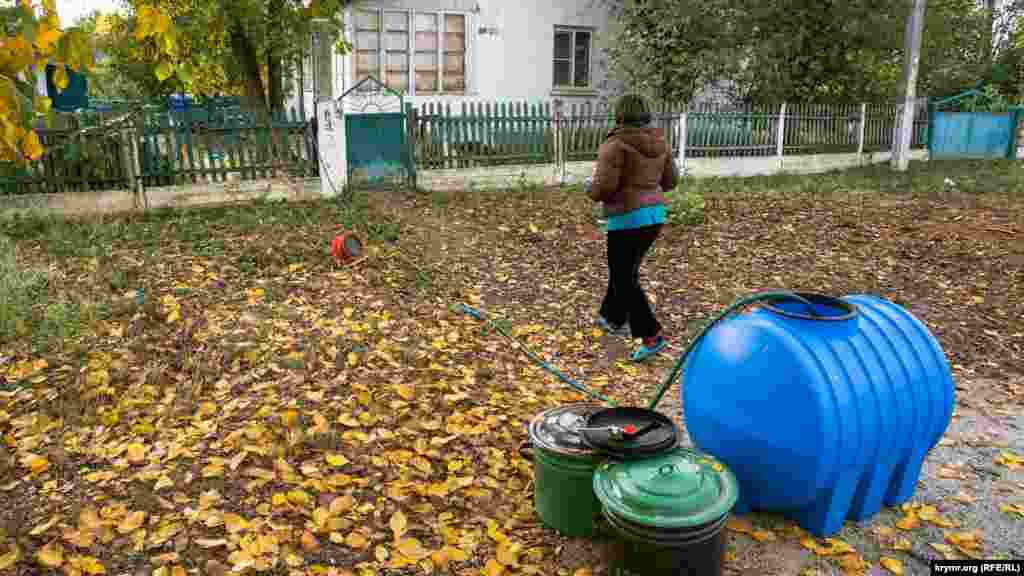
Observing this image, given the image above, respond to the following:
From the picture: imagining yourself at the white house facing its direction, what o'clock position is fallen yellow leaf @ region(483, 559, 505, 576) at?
The fallen yellow leaf is roughly at 12 o'clock from the white house.

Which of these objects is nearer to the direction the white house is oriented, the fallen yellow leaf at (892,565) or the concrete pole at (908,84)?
the fallen yellow leaf

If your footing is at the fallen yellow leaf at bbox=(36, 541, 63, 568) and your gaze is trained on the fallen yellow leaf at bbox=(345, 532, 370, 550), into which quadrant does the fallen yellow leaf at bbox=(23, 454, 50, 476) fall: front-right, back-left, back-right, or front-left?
back-left

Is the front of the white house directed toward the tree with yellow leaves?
yes

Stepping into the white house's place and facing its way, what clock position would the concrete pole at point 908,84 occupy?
The concrete pole is roughly at 9 o'clock from the white house.

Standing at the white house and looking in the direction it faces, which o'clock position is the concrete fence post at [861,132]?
The concrete fence post is roughly at 9 o'clock from the white house.

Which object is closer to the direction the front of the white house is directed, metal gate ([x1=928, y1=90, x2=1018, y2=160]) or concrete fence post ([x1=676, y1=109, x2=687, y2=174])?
the concrete fence post

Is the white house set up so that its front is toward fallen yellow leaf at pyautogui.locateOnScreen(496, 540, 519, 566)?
yes

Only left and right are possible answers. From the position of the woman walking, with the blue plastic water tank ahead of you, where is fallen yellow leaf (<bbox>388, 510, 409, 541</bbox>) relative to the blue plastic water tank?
right

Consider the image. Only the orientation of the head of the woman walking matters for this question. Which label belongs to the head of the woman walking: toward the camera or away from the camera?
away from the camera

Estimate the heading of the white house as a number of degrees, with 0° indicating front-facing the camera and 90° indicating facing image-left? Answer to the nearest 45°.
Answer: approximately 0°

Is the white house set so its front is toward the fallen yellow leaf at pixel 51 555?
yes

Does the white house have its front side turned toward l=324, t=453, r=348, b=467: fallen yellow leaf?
yes
